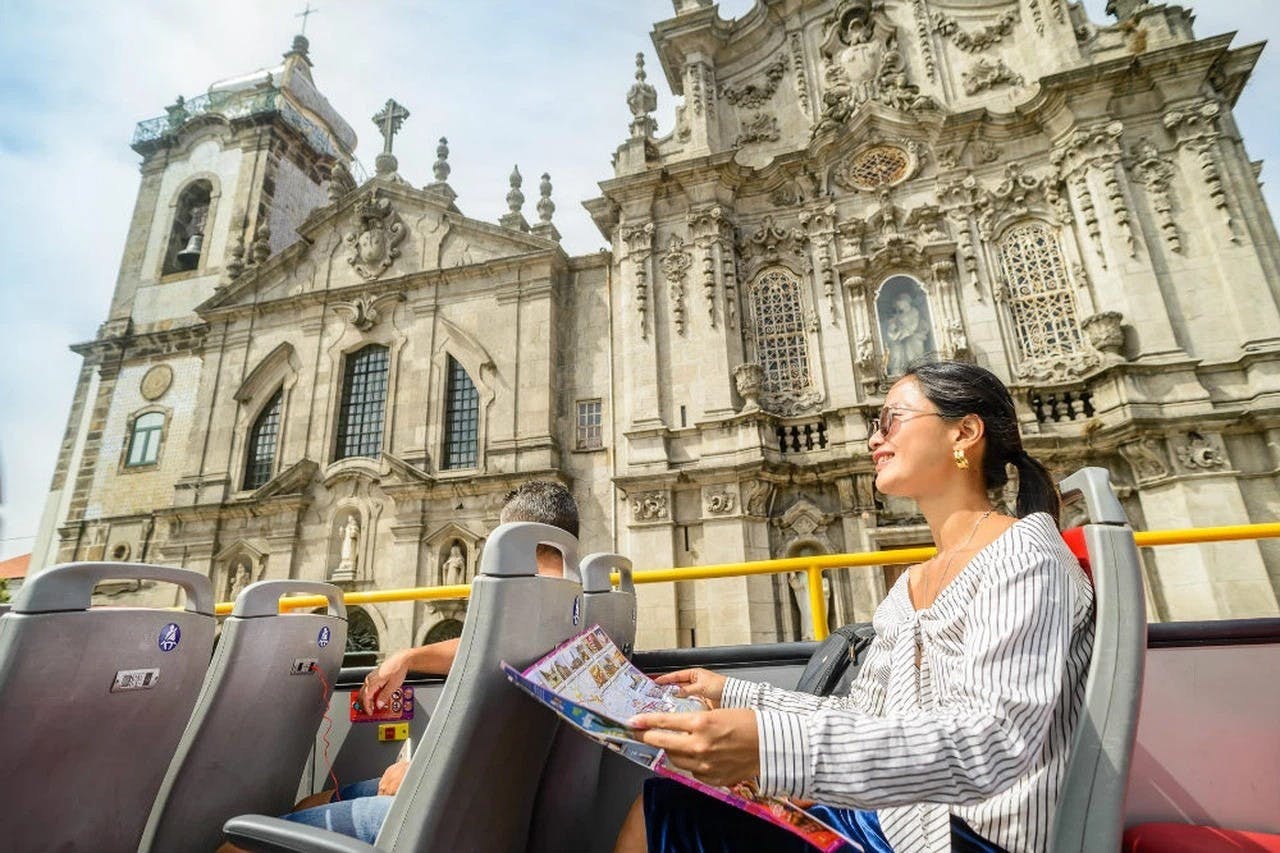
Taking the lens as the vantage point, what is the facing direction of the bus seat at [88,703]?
facing away from the viewer and to the left of the viewer

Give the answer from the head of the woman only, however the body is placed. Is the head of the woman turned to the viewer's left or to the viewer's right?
to the viewer's left

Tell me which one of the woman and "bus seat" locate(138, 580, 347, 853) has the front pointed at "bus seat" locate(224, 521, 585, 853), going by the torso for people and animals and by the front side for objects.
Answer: the woman

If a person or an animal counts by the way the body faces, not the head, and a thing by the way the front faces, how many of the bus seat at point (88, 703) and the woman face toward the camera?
0

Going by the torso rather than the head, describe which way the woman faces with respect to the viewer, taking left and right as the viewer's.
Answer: facing to the left of the viewer

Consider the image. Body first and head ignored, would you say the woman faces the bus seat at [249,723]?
yes

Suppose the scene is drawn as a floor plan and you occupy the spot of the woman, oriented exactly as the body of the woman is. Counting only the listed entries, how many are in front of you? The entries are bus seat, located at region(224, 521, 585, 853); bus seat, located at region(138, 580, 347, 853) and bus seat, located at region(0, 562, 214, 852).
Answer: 3

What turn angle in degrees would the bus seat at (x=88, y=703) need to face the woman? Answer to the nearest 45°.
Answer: approximately 180°

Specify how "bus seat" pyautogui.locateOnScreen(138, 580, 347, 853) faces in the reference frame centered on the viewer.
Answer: facing away from the viewer and to the left of the viewer

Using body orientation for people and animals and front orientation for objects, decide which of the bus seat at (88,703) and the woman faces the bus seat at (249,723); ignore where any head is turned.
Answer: the woman

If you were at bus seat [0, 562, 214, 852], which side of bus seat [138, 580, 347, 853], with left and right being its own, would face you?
left

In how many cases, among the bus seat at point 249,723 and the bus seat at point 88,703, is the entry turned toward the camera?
0
